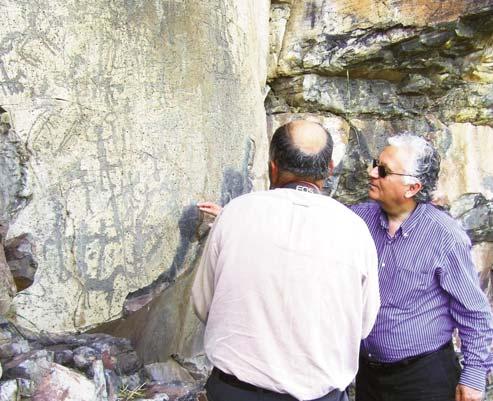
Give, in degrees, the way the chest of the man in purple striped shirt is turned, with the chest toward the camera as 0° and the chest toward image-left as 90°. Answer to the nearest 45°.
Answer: approximately 45°

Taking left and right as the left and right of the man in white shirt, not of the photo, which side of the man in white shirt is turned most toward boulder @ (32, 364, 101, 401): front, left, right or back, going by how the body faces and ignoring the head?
left

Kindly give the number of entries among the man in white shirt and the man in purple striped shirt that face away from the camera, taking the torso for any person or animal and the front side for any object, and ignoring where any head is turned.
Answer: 1

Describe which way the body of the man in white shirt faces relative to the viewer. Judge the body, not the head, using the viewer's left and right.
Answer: facing away from the viewer

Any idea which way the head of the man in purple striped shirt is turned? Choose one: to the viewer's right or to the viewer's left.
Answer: to the viewer's left

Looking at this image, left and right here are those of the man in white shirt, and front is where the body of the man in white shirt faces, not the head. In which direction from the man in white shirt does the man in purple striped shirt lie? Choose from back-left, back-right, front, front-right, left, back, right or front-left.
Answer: front-right

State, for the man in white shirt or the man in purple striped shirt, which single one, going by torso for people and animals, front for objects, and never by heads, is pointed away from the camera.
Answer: the man in white shirt

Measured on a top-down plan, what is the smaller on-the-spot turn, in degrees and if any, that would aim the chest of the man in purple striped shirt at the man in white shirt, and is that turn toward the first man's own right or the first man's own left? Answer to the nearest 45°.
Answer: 0° — they already face them

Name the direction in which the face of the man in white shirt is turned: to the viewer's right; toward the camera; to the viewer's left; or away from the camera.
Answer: away from the camera
